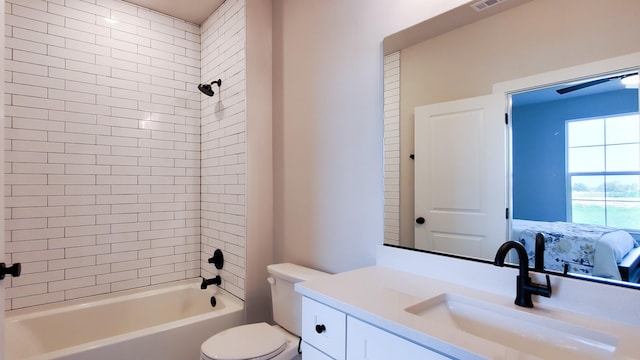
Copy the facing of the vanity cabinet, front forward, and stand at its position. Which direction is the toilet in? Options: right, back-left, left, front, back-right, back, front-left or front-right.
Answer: right

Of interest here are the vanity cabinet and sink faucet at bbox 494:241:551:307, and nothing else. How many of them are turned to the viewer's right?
0

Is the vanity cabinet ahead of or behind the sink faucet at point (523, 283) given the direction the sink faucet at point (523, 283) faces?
ahead

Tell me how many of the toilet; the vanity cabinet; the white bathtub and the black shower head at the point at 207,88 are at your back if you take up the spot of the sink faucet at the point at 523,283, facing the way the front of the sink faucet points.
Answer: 0

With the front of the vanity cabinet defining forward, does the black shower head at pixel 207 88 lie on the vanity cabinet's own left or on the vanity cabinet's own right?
on the vanity cabinet's own right

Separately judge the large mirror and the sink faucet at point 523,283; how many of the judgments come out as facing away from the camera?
0

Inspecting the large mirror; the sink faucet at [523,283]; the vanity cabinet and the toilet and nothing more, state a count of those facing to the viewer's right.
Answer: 0

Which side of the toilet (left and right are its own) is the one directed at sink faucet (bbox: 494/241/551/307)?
left

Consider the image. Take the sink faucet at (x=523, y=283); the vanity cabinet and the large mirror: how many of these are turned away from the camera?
0

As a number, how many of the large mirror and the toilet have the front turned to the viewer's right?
0

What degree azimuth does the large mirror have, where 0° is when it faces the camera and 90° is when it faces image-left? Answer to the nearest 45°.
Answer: approximately 45°

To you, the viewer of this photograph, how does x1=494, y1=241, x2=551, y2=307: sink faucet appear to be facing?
facing the viewer and to the left of the viewer

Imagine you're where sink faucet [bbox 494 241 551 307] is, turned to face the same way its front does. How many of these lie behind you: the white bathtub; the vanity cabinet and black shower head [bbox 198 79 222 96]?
0

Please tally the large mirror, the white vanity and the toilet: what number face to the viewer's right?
0
